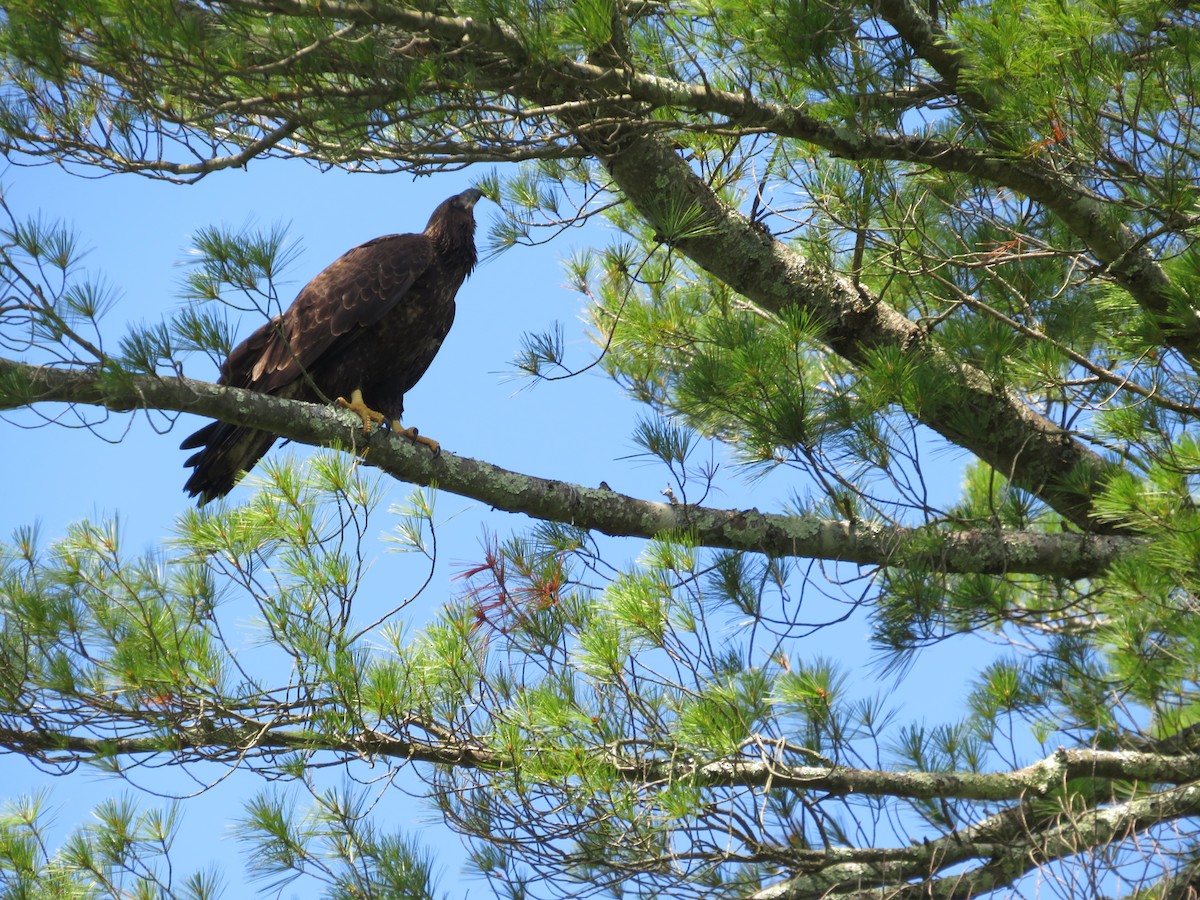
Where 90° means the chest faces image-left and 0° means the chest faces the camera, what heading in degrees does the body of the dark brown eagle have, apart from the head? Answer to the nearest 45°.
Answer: approximately 270°
